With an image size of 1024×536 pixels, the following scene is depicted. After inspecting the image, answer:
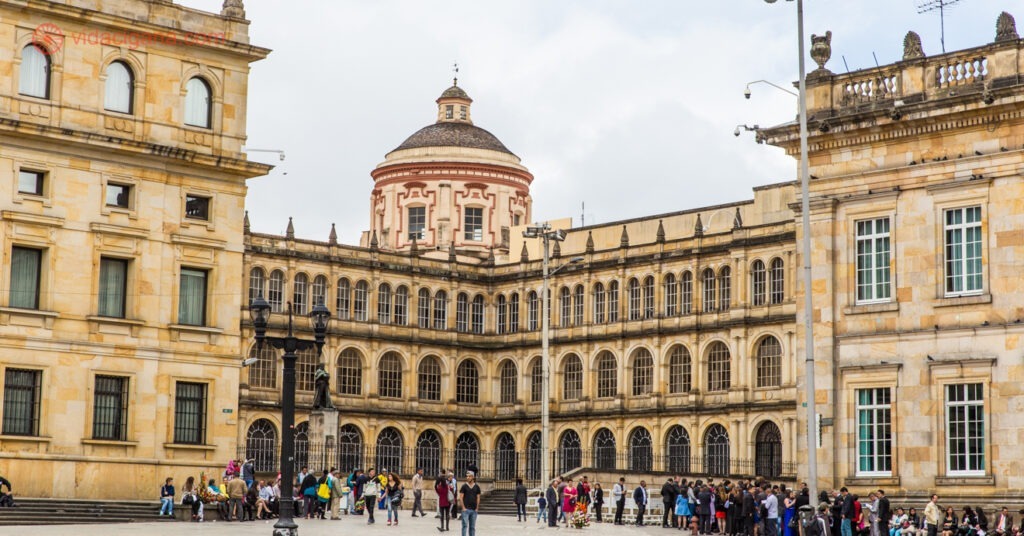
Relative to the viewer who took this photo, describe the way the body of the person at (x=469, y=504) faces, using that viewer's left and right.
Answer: facing the viewer

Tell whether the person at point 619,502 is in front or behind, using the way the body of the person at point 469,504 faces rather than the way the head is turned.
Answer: behind

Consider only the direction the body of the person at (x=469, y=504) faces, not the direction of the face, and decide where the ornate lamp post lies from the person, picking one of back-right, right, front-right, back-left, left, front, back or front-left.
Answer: front-right

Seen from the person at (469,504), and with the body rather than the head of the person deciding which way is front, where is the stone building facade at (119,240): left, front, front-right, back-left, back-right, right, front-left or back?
back-right

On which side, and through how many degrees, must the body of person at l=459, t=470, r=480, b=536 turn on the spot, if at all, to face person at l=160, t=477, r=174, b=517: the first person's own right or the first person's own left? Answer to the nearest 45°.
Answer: approximately 135° to the first person's own right

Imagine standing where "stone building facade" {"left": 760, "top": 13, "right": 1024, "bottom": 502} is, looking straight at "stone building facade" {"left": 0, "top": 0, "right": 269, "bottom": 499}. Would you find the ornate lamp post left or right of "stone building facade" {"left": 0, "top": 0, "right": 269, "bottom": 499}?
left

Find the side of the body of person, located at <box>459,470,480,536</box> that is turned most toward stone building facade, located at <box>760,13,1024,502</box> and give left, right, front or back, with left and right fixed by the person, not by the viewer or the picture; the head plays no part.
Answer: left

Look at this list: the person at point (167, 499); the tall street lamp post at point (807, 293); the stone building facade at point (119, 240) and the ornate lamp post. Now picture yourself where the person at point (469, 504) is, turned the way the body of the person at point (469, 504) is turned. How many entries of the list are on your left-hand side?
1

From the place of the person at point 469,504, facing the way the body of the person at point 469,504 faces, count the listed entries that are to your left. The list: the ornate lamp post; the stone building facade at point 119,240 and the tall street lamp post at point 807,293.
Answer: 1

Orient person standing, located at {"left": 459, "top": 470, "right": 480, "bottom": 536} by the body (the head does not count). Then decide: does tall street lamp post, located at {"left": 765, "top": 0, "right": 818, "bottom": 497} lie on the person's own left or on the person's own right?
on the person's own left

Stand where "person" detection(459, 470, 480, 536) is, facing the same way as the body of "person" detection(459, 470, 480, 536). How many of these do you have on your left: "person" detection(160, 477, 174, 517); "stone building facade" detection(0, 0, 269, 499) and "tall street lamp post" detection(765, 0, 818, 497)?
1
